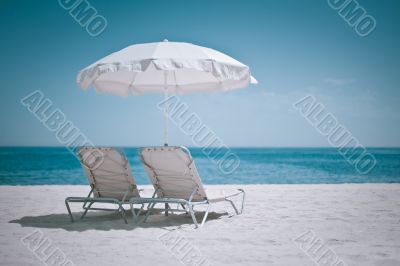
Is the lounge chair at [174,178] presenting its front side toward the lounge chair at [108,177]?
no

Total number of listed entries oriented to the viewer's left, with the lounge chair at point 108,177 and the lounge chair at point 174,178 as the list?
0

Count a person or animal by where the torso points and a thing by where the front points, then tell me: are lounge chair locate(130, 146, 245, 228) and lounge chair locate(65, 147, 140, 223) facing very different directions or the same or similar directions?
same or similar directions

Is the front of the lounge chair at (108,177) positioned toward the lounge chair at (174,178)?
no
